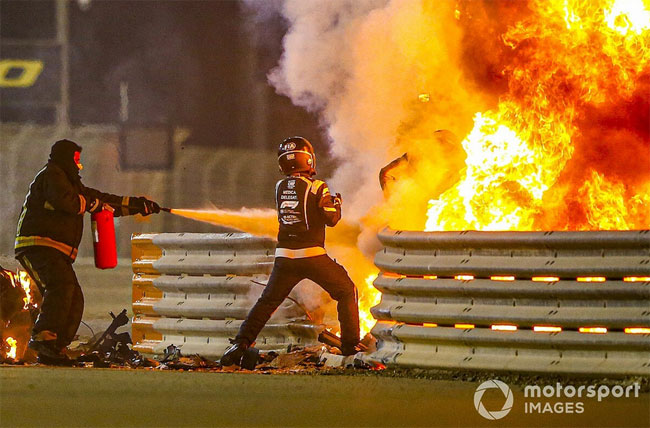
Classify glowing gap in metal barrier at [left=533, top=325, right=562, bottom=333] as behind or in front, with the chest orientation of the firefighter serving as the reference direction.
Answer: in front

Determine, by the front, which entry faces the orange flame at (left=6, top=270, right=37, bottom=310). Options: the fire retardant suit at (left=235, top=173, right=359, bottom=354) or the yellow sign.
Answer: the yellow sign

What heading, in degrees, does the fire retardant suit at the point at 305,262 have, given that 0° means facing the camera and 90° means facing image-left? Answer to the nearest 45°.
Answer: approximately 225°

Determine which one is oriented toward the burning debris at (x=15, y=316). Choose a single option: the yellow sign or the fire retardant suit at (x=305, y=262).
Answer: the yellow sign

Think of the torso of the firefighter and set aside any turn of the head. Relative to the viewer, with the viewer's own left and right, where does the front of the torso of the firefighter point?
facing to the right of the viewer

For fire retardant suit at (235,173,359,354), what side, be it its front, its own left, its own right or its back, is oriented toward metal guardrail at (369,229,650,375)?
right

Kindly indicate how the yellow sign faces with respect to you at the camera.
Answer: facing the viewer

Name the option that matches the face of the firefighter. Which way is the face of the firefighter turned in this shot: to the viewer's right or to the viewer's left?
to the viewer's right

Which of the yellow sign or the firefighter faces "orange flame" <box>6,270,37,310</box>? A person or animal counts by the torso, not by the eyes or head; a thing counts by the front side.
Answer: the yellow sign

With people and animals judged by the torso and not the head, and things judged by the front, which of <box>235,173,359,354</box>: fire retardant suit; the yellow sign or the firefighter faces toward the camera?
the yellow sign

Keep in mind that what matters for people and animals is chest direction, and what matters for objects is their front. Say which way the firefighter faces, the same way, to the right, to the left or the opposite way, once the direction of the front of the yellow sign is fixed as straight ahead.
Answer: to the left

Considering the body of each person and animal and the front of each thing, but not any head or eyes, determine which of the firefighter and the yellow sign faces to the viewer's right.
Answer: the firefighter

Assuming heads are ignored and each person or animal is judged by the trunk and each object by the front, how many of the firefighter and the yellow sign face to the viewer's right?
1

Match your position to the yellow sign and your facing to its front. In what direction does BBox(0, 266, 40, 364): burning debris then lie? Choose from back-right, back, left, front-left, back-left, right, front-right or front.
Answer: front
